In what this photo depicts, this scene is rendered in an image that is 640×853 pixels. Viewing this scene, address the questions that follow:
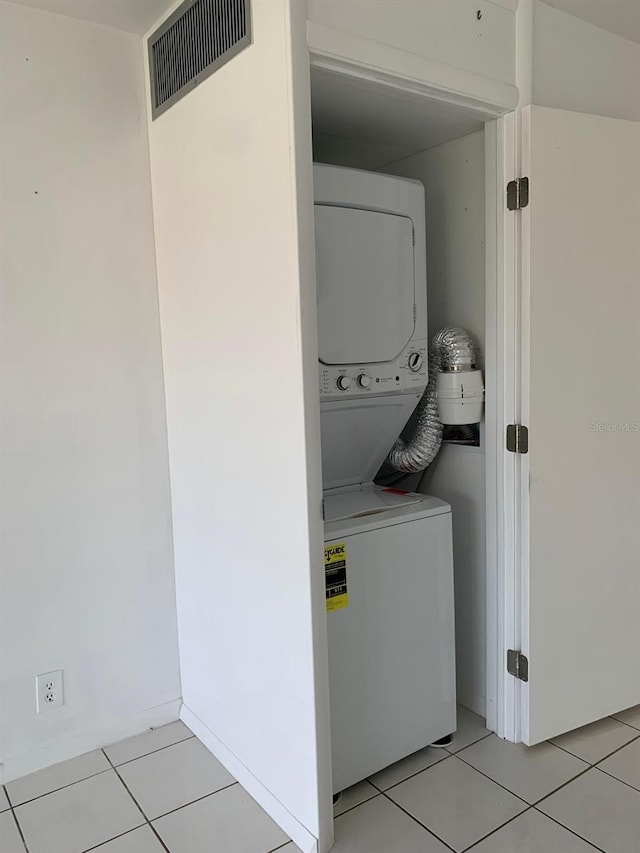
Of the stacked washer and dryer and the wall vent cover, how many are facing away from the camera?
0

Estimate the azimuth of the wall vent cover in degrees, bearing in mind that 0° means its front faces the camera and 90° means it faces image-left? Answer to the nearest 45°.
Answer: approximately 45°

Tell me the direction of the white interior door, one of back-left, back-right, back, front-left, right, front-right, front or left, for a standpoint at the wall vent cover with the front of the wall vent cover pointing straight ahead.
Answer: back-left
